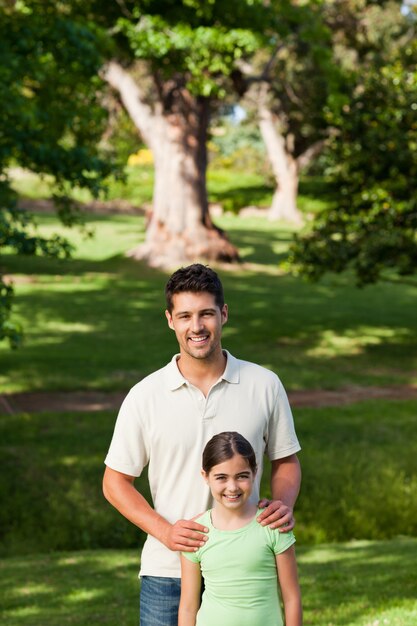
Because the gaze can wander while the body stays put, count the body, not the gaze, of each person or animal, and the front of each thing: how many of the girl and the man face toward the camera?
2

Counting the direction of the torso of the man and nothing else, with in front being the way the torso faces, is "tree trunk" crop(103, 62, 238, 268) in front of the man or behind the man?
behind

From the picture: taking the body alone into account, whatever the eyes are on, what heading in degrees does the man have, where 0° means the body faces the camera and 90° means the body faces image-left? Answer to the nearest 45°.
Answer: approximately 0°

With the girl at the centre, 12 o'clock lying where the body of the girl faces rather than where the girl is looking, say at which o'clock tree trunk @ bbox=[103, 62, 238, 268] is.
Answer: The tree trunk is roughly at 6 o'clock from the girl.

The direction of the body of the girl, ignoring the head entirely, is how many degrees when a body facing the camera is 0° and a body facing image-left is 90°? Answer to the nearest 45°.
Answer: approximately 0°
